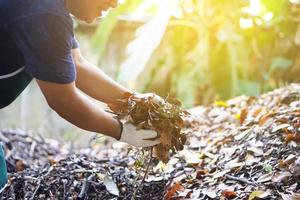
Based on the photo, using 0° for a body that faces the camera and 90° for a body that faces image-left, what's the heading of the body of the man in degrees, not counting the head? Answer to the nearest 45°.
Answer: approximately 270°

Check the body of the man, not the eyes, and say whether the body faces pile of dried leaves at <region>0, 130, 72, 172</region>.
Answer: no
